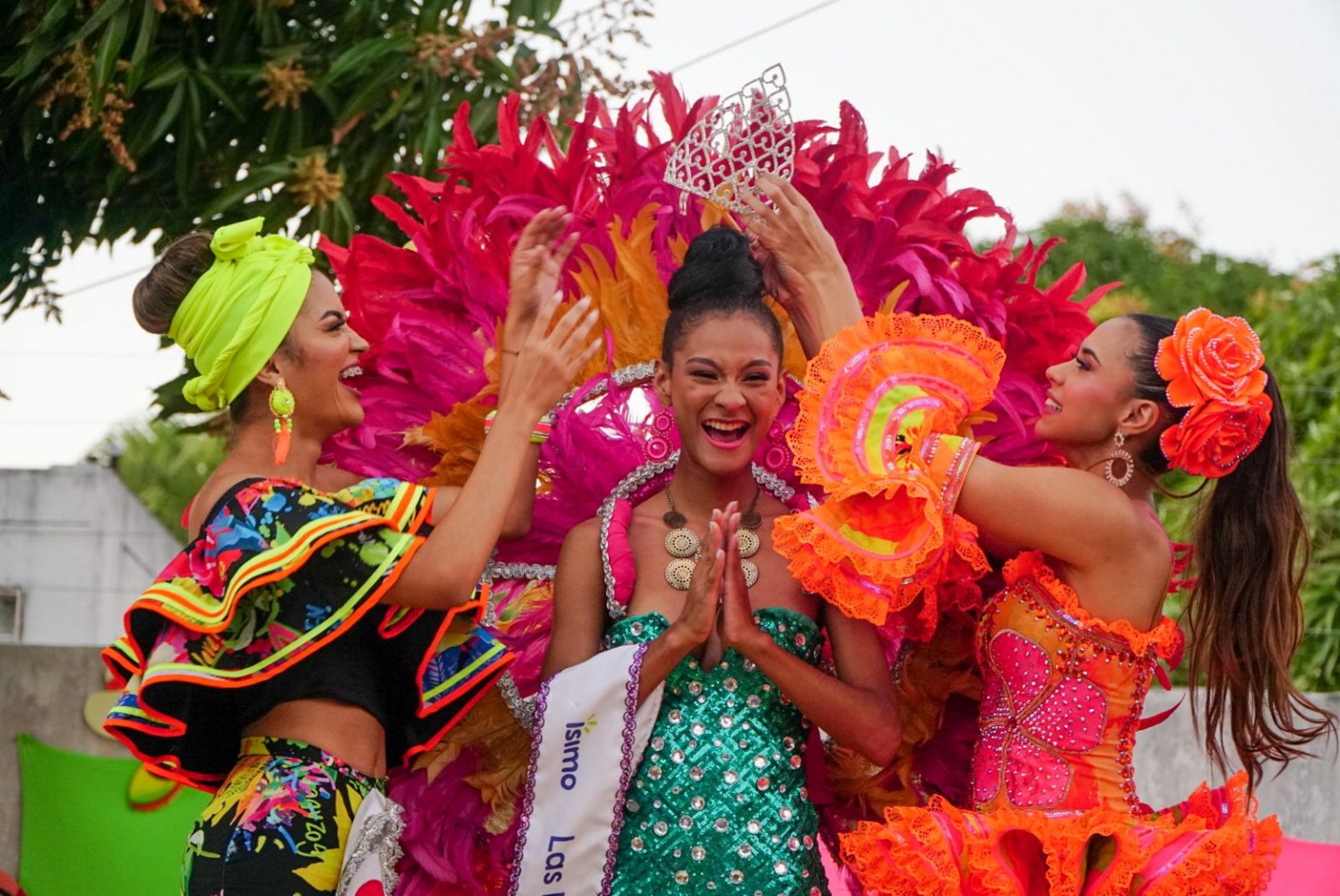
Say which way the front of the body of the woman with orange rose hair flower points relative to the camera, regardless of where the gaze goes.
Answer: to the viewer's left

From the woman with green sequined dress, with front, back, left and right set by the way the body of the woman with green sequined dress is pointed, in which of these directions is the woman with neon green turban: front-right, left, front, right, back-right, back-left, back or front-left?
right

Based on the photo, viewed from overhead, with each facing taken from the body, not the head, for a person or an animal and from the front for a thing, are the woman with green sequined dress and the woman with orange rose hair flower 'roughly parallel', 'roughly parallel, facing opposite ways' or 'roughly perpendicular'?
roughly perpendicular

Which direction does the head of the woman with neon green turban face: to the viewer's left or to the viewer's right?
to the viewer's right

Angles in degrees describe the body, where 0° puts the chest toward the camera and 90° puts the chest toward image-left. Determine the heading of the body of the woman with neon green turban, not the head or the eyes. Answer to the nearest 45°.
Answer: approximately 270°

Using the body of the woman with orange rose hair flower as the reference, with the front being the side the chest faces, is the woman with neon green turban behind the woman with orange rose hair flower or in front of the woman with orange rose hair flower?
in front

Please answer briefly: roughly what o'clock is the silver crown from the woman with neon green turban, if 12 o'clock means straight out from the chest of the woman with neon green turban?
The silver crown is roughly at 11 o'clock from the woman with neon green turban.

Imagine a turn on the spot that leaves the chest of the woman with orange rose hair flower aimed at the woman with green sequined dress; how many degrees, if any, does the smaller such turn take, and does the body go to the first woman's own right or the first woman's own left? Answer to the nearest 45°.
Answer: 0° — they already face them

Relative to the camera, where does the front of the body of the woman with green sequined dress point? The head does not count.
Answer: toward the camera

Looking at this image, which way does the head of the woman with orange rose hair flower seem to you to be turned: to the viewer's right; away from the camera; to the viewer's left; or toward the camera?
to the viewer's left
